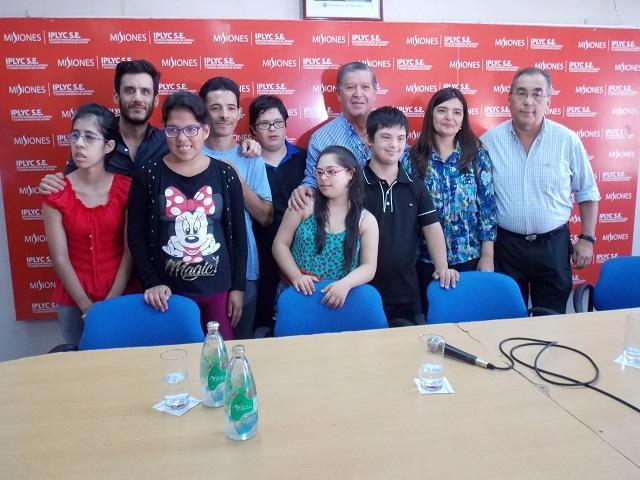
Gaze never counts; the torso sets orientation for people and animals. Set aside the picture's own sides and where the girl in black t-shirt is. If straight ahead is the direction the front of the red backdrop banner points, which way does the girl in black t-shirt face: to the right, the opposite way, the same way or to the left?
the same way

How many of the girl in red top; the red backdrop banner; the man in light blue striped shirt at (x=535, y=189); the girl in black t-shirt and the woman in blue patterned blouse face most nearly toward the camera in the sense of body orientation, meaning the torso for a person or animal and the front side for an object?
5

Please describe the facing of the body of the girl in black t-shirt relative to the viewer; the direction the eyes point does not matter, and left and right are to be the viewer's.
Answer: facing the viewer

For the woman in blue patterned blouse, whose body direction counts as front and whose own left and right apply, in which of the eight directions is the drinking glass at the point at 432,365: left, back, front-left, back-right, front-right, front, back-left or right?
front

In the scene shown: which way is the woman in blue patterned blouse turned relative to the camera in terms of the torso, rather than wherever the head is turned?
toward the camera

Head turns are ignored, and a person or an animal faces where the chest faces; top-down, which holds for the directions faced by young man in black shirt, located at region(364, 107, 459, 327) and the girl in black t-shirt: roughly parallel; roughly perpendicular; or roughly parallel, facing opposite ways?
roughly parallel

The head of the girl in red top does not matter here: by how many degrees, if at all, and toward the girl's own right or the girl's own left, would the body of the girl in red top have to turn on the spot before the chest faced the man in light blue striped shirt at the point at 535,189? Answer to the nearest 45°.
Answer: approximately 90° to the girl's own left

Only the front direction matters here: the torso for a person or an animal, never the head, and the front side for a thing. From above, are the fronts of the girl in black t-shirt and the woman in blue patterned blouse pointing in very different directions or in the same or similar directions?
same or similar directions

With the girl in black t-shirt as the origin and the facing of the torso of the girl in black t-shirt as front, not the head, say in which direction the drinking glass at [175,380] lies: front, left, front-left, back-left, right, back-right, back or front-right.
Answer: front

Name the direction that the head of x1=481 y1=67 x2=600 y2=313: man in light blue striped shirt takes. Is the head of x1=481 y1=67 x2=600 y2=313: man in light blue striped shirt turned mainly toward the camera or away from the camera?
toward the camera

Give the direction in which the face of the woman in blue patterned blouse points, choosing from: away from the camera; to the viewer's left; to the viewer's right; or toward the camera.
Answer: toward the camera

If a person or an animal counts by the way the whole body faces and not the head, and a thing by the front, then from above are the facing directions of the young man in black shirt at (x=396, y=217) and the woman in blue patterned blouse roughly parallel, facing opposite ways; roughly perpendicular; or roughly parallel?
roughly parallel

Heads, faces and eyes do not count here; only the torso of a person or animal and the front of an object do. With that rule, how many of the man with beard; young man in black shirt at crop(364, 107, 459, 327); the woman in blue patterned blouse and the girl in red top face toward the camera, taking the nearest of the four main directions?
4

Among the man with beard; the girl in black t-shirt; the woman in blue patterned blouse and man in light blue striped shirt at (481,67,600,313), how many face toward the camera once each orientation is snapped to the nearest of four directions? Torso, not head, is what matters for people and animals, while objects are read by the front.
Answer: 4

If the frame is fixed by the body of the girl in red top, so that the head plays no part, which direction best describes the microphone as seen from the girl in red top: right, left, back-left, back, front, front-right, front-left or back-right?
front-left

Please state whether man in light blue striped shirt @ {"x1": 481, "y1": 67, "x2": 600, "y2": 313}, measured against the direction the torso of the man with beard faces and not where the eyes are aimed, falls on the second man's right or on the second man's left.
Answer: on the second man's left

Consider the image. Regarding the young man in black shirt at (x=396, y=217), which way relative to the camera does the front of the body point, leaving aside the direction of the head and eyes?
toward the camera

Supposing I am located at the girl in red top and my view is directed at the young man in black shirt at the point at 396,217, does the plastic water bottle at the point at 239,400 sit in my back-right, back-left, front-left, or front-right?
front-right
